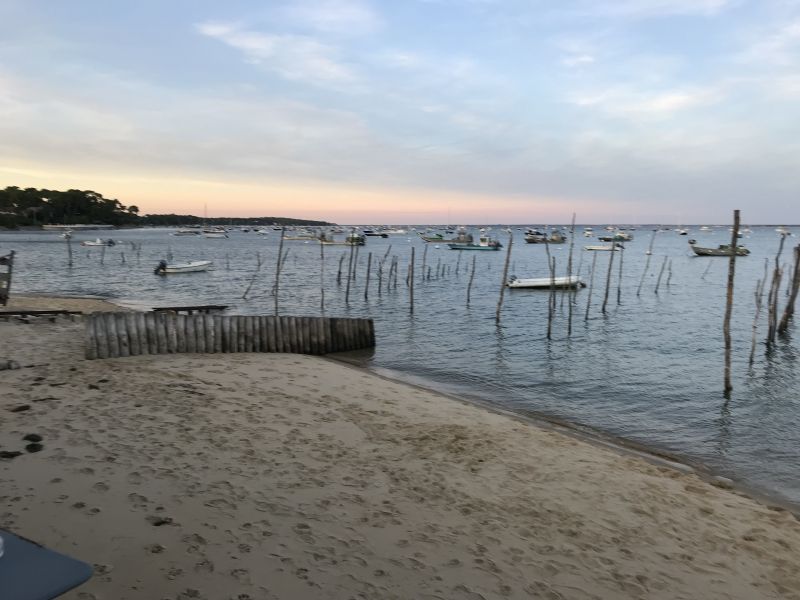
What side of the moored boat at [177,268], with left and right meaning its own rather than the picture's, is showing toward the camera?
right

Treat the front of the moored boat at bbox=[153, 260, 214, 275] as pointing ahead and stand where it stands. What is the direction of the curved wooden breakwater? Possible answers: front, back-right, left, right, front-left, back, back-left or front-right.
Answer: right
